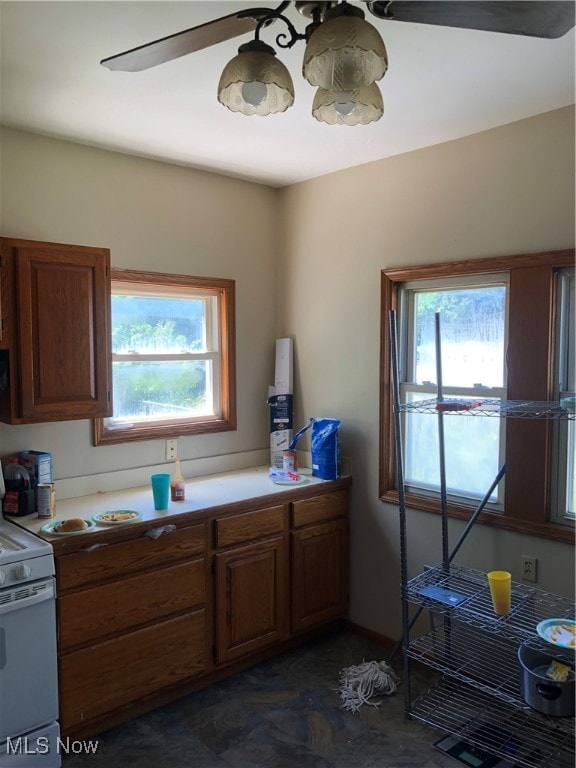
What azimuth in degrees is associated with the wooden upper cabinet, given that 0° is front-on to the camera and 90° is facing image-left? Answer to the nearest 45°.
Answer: approximately 315°

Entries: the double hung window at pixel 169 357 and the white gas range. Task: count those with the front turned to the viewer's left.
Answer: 0

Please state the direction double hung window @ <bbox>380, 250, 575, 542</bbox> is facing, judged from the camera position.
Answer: facing the viewer and to the left of the viewer

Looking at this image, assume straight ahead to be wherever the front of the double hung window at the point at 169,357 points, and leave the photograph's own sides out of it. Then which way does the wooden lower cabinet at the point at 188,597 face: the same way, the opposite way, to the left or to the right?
the same way

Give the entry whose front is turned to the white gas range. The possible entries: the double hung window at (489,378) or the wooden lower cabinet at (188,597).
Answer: the double hung window

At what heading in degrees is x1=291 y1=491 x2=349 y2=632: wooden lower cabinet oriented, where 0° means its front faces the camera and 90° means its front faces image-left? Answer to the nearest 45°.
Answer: approximately 315°

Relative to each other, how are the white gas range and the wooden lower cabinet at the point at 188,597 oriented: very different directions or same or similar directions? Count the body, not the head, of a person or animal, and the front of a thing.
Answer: same or similar directions

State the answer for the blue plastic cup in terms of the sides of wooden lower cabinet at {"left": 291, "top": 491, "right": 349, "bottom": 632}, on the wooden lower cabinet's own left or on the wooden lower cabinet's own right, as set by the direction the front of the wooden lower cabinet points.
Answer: on the wooden lower cabinet's own right

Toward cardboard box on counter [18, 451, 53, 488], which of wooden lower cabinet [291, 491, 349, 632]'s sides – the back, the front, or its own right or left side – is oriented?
right

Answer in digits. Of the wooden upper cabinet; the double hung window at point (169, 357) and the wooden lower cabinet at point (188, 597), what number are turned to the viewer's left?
0

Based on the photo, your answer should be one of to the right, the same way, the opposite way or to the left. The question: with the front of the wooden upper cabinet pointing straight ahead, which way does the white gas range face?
the same way

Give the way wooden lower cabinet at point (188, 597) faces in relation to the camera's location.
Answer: facing the viewer and to the right of the viewer

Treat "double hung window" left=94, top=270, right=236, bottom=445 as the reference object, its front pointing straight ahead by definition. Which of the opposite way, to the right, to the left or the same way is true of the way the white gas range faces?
the same way
